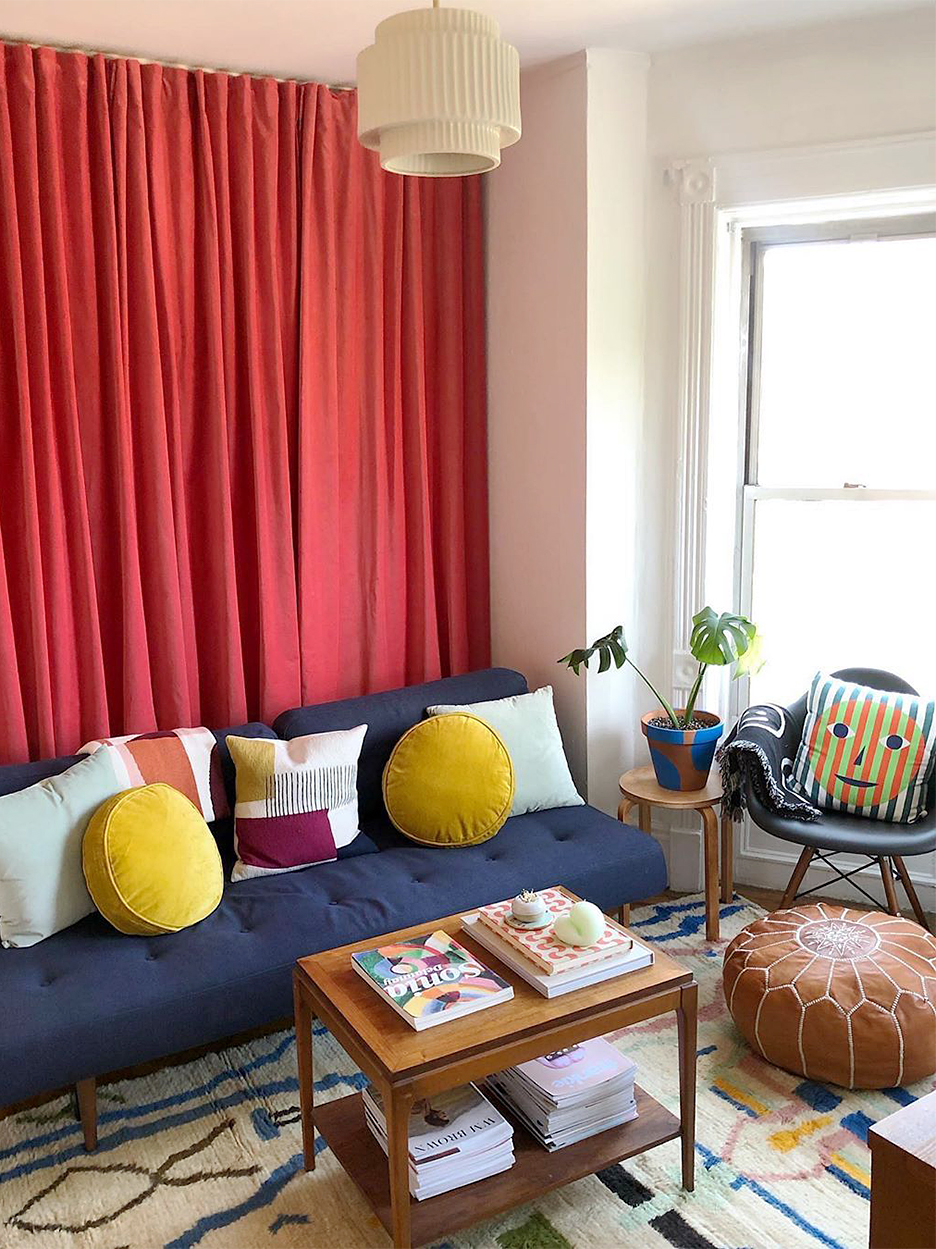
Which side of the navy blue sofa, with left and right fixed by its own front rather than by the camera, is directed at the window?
left

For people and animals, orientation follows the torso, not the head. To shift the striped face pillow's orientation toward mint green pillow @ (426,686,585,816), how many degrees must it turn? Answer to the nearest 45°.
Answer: approximately 90° to its right

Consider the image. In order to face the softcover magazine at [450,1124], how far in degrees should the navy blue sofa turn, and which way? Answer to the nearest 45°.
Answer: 0° — it already faces it

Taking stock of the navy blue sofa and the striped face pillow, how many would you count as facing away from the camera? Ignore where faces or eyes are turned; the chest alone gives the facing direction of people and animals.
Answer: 0

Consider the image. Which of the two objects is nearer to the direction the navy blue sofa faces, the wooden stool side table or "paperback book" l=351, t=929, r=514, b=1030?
the paperback book

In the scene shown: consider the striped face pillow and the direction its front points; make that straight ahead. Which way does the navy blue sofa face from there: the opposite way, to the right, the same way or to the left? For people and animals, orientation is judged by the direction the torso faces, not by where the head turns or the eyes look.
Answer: to the left

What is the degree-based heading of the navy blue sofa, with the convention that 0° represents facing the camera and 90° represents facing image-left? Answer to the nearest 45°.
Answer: approximately 315°

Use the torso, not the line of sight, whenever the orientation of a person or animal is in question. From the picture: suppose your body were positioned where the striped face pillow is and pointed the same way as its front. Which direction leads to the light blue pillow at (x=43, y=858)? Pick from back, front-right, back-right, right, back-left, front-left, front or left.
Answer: front-right

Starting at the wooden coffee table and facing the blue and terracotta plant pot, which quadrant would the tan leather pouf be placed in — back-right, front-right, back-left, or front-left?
front-right

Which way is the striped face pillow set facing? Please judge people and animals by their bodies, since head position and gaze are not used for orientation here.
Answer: toward the camera

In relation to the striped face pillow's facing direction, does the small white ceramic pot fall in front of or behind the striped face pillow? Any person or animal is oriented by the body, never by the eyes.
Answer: in front

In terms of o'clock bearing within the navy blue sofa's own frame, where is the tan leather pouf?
The tan leather pouf is roughly at 11 o'clock from the navy blue sofa.

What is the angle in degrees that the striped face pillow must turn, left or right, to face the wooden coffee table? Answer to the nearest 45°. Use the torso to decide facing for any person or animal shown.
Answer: approximately 45° to its right
